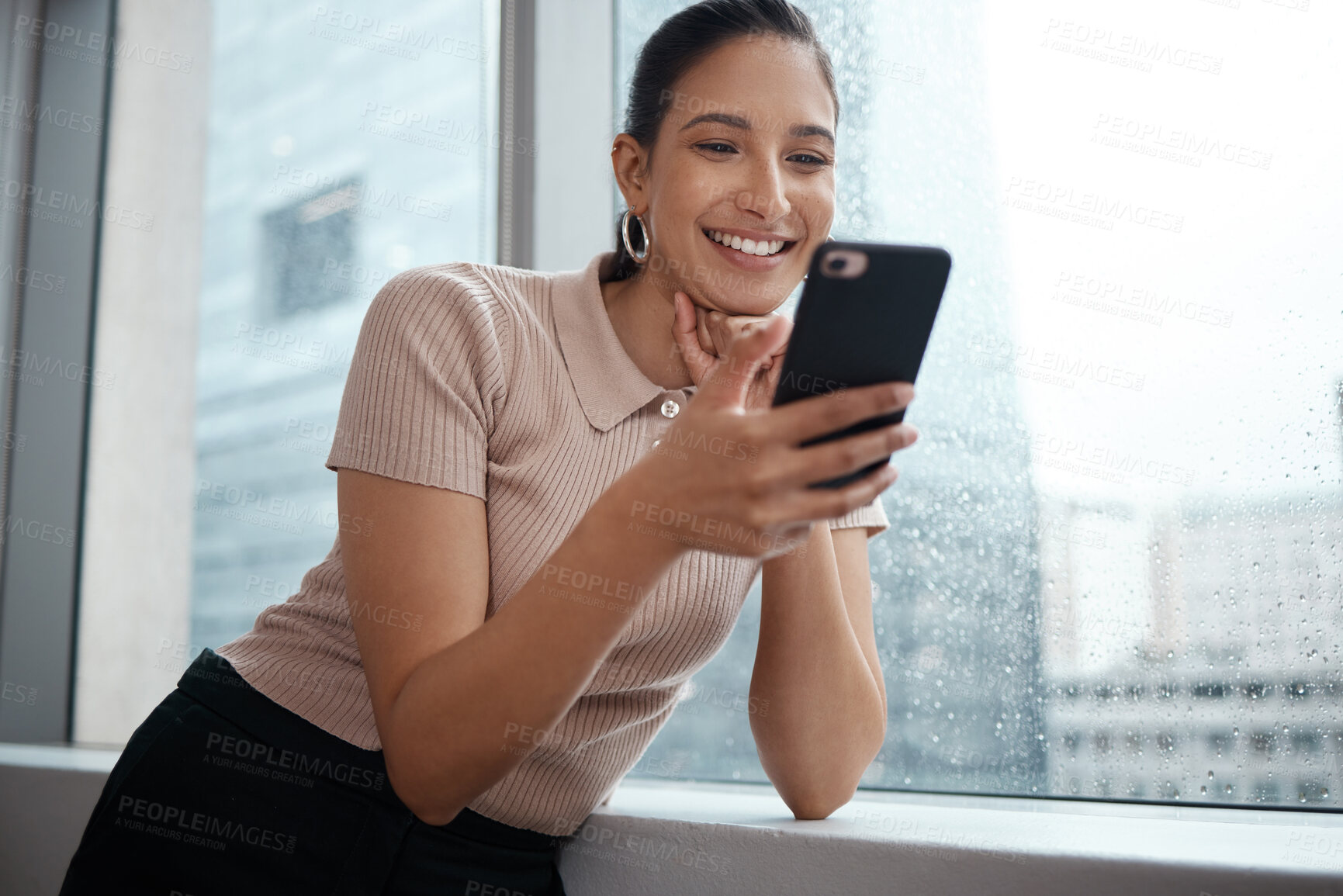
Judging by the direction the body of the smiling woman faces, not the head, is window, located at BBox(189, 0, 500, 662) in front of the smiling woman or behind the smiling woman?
behind

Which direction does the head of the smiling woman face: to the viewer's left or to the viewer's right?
to the viewer's right

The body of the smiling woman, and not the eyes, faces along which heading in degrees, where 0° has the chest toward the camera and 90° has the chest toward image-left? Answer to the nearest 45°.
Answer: approximately 315°
